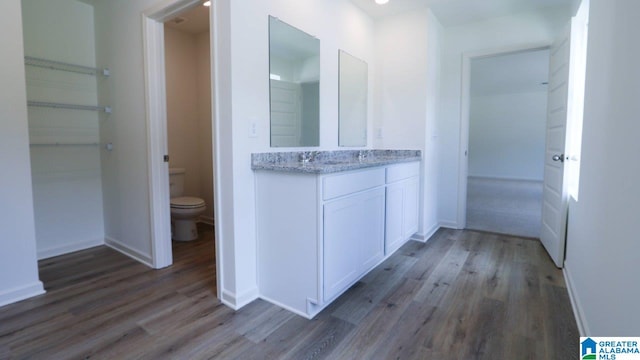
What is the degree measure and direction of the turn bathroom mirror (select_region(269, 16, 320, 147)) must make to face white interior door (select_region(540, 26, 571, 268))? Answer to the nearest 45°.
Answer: approximately 45° to its left

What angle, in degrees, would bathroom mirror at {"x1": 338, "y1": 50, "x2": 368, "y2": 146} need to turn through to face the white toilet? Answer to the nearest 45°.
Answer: approximately 135° to its right

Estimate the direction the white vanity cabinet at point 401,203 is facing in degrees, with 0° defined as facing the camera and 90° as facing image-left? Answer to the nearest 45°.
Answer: approximately 315°

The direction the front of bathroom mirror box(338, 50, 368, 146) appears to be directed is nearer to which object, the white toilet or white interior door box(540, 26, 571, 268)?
the white interior door

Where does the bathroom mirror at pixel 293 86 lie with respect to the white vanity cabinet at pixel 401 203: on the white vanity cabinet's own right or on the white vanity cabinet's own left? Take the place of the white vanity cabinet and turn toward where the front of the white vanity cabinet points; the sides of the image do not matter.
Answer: on the white vanity cabinet's own right

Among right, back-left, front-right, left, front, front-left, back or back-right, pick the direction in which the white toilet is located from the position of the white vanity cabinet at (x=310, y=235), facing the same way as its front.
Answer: back

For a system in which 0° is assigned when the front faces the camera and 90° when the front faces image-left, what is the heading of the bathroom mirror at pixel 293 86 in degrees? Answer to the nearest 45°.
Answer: approximately 315°
